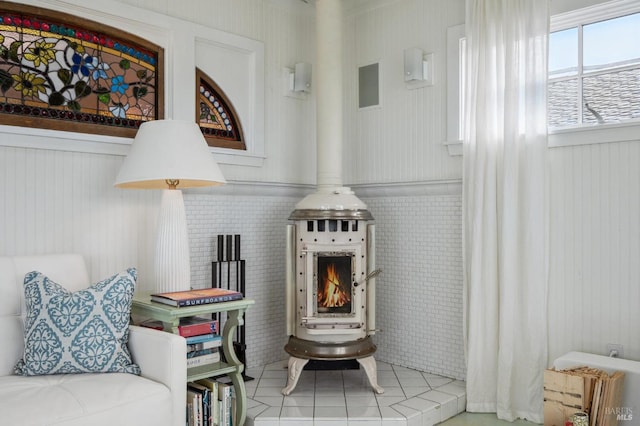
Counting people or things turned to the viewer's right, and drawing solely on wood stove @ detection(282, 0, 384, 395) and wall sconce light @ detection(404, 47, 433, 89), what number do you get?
0

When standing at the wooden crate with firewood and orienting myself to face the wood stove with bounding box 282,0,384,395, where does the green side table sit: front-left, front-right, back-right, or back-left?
front-left

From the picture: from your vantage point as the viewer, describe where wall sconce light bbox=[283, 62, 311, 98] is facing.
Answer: facing the viewer and to the right of the viewer

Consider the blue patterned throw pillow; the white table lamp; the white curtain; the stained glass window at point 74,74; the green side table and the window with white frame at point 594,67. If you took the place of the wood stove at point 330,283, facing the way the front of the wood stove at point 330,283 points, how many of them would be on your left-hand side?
2

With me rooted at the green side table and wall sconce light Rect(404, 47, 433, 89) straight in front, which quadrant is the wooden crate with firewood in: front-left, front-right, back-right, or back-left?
front-right

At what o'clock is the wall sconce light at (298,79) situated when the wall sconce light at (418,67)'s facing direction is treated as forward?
the wall sconce light at (298,79) is roughly at 2 o'clock from the wall sconce light at (418,67).

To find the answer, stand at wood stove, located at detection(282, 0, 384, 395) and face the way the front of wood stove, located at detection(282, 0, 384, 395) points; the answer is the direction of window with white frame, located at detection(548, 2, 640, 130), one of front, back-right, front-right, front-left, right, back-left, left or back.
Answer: left

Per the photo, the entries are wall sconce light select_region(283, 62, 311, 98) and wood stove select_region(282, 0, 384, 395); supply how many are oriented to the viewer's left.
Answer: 0

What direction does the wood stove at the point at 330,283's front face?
toward the camera

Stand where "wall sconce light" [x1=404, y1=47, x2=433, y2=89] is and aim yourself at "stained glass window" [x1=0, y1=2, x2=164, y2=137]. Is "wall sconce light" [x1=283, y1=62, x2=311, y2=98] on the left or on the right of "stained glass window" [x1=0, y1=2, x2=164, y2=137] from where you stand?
right

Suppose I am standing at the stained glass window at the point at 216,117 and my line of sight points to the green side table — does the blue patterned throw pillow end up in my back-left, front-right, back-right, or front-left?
front-right

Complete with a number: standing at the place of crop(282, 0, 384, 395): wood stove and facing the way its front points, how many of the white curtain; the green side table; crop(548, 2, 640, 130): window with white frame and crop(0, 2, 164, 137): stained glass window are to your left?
2

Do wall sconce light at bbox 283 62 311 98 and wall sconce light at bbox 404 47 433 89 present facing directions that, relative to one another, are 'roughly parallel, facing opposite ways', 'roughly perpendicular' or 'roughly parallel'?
roughly perpendicular

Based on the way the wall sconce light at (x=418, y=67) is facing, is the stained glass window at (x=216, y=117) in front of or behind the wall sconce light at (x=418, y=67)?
in front
